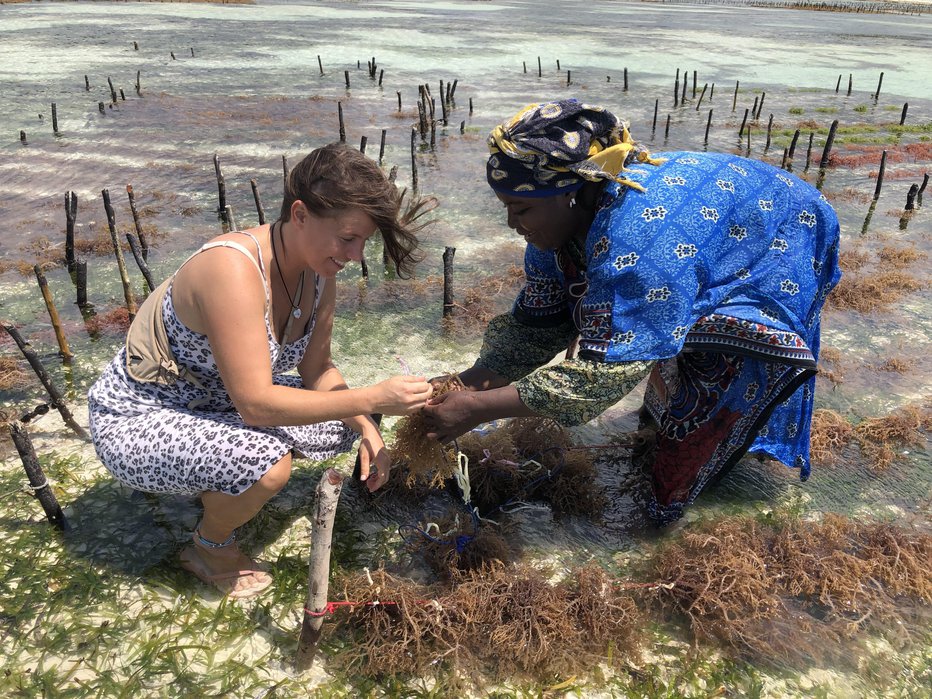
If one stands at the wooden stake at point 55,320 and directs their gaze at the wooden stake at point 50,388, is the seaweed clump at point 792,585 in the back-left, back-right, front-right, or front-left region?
front-left

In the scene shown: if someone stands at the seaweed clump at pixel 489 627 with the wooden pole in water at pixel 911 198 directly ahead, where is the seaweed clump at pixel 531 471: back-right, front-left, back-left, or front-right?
front-left

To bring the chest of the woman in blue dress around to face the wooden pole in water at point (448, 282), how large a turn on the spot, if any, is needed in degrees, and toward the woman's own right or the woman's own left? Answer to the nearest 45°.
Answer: approximately 45° to the woman's own right

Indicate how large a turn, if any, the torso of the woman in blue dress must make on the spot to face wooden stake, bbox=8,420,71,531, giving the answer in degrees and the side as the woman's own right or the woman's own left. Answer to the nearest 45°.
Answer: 0° — they already face it

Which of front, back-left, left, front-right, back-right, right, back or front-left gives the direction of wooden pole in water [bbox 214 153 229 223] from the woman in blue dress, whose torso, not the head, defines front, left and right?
front-right

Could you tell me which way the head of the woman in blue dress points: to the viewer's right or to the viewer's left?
to the viewer's left

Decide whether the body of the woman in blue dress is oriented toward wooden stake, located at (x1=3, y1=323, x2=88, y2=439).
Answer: yes

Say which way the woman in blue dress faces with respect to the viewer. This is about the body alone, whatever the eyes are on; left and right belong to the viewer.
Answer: facing to the left of the viewer

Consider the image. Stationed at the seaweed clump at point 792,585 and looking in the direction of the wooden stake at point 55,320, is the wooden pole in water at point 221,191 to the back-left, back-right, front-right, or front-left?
front-right

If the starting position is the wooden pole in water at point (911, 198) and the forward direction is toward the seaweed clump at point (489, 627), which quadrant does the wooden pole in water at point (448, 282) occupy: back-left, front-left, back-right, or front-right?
front-right
